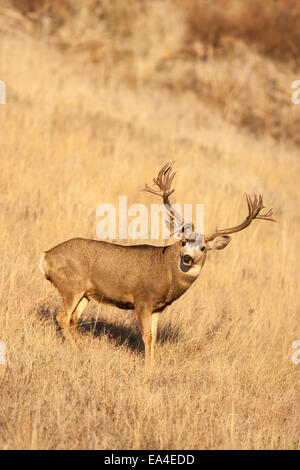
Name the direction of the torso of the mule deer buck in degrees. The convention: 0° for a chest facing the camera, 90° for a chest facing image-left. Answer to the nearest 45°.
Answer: approximately 270°
